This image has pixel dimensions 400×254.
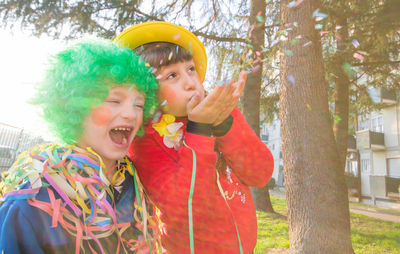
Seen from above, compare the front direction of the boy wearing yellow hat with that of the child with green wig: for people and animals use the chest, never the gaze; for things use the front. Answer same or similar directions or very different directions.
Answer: same or similar directions

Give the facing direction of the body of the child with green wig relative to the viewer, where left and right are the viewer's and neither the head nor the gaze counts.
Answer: facing the viewer and to the right of the viewer

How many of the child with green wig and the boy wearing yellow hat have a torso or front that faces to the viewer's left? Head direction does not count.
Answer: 0

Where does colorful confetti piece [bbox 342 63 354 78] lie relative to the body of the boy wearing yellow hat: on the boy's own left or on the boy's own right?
on the boy's own left

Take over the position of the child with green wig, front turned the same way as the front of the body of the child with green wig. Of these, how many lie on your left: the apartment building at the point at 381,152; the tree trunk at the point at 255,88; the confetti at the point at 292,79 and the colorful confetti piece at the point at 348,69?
4

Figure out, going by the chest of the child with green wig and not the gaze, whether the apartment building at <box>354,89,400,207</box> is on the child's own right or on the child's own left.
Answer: on the child's own left

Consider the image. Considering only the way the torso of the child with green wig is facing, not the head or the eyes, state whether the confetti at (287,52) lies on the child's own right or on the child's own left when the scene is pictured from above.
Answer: on the child's own left

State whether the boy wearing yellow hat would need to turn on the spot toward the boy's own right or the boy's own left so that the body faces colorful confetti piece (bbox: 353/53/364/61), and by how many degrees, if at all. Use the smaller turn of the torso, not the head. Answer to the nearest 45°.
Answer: approximately 90° to the boy's own left
